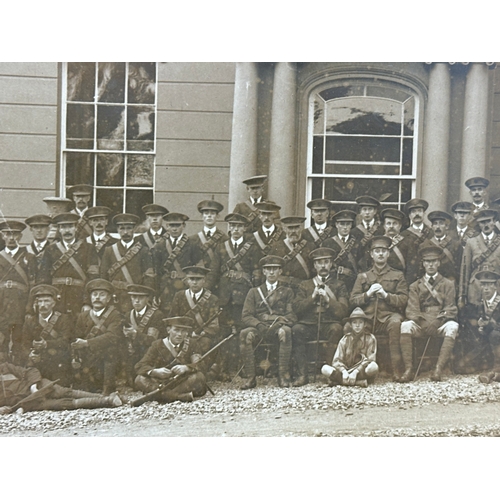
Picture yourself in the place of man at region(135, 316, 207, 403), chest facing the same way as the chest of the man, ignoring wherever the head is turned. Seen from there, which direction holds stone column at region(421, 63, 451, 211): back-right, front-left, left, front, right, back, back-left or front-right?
left

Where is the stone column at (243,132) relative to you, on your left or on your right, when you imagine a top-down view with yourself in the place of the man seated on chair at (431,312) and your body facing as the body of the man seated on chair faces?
on your right

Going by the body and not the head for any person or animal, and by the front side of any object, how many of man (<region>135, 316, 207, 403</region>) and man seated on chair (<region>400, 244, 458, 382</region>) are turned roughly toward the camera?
2

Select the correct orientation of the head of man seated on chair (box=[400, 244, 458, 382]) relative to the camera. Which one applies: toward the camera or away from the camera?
toward the camera

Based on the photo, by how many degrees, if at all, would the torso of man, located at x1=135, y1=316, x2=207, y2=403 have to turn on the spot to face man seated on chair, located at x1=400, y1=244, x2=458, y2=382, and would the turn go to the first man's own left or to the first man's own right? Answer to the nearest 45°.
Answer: approximately 90° to the first man's own left

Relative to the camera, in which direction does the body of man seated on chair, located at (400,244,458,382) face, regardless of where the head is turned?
toward the camera

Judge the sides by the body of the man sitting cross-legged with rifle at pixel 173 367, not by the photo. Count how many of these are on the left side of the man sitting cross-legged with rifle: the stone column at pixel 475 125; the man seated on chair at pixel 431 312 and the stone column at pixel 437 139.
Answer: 3

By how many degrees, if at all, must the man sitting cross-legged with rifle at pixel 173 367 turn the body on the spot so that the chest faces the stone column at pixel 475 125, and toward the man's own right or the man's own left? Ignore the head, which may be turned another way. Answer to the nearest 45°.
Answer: approximately 90° to the man's own left

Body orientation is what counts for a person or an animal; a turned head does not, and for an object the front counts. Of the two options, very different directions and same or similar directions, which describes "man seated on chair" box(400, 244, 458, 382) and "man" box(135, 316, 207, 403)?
same or similar directions
